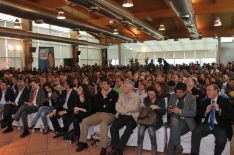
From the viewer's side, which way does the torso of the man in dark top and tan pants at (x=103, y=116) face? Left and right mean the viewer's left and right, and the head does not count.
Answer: facing the viewer and to the left of the viewer

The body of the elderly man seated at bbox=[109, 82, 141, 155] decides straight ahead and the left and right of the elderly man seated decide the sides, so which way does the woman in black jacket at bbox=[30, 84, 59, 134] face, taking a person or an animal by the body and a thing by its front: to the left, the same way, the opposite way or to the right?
the same way

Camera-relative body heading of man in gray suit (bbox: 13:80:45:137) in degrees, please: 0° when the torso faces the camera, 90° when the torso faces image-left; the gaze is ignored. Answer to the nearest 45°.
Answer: approximately 45°

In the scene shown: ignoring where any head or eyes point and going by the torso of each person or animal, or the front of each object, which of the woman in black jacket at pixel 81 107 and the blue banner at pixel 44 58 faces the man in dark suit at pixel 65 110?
the blue banner

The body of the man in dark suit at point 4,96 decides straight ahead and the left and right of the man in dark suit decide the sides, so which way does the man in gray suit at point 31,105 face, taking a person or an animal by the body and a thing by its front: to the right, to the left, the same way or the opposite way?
the same way

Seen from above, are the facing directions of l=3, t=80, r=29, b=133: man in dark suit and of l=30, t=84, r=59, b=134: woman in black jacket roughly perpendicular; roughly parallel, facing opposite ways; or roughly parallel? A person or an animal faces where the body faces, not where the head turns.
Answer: roughly parallel

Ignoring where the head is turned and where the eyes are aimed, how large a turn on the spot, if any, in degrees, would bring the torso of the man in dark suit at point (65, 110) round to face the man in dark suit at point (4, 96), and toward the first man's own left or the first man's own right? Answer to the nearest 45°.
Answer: approximately 90° to the first man's own right

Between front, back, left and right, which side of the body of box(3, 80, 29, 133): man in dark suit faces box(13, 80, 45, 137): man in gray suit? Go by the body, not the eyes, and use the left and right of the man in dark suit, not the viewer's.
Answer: left

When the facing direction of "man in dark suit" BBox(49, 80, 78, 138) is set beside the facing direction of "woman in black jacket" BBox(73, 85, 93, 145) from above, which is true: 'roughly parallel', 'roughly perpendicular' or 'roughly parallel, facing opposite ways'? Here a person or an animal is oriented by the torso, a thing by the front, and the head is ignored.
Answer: roughly parallel

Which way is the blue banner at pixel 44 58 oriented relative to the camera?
toward the camera

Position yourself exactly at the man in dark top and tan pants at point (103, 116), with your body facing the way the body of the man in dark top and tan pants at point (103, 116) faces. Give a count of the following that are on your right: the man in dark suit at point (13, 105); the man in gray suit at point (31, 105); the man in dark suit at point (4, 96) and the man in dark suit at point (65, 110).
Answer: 4

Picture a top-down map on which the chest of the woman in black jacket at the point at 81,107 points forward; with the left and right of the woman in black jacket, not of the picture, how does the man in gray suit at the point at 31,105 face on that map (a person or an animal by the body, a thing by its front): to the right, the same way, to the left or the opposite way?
the same way

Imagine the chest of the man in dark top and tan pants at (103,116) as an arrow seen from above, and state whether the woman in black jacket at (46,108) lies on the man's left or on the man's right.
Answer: on the man's right

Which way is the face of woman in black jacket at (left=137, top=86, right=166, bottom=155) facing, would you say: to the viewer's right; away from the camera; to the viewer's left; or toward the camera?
toward the camera

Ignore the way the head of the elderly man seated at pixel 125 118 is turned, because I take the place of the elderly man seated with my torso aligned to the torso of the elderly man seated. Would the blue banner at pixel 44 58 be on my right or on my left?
on my right

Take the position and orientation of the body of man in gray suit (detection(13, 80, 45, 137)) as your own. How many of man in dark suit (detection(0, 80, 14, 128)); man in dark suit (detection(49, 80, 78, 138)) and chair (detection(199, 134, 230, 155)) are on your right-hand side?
1

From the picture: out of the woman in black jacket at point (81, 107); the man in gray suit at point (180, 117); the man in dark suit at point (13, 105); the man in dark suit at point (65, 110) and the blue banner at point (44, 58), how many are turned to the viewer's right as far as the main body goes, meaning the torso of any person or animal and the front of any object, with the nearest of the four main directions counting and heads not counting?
0
